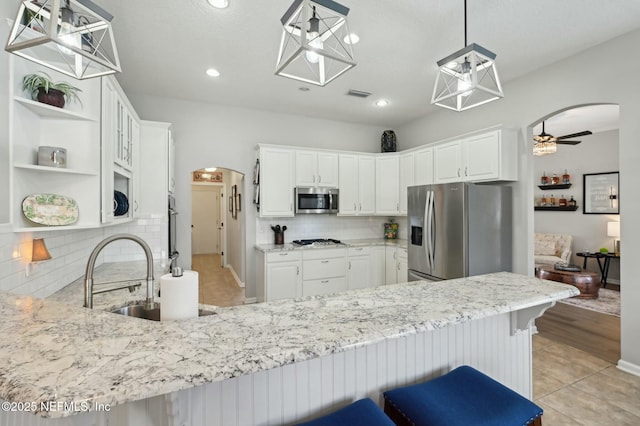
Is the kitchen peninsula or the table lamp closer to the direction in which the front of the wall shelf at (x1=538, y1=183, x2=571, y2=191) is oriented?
the kitchen peninsula

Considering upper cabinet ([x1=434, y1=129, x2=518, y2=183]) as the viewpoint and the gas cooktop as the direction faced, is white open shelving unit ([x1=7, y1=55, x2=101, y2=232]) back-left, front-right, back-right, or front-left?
front-left

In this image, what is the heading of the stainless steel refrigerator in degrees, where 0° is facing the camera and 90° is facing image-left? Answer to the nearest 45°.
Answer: approximately 45°

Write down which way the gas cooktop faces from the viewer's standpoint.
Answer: facing the viewer

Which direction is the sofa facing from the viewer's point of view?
toward the camera

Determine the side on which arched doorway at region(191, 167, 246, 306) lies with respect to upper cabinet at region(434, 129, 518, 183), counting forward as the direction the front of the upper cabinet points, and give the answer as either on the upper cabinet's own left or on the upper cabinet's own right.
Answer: on the upper cabinet's own right

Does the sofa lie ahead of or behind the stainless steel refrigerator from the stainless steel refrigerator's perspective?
behind

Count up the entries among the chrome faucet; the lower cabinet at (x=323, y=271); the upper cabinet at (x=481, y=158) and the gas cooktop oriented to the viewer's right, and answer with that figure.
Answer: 1

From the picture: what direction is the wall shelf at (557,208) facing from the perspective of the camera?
toward the camera

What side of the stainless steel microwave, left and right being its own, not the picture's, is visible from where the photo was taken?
front

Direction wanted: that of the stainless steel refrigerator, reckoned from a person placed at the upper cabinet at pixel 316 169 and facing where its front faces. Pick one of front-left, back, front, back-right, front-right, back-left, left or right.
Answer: front-left

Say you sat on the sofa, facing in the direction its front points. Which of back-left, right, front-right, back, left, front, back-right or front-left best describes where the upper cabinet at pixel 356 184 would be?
front-right

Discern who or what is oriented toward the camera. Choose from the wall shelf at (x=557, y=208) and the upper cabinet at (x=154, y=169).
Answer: the wall shelf

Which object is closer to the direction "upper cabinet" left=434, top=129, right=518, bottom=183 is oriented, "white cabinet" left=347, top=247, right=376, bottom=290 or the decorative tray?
the decorative tray

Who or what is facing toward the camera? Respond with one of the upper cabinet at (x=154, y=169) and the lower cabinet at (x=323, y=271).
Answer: the lower cabinet

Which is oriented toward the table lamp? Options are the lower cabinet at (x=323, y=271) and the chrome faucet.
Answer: the chrome faucet

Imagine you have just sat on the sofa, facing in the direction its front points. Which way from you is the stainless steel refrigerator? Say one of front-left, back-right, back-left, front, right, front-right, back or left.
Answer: front

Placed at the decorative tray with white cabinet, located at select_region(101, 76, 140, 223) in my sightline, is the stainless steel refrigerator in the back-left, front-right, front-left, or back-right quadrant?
front-right
